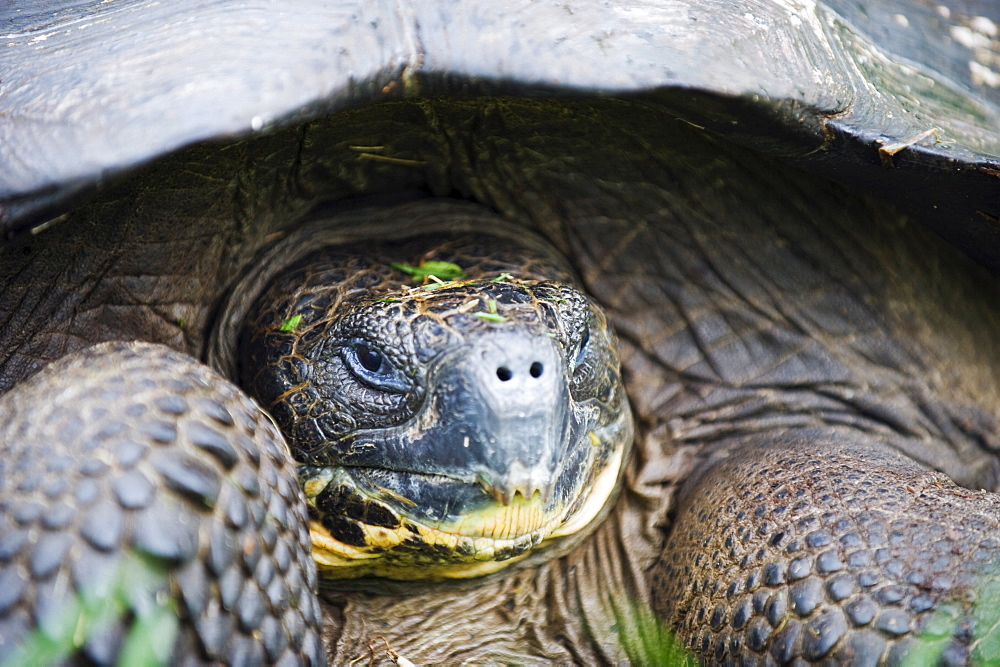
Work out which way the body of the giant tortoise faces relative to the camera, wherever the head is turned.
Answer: toward the camera
